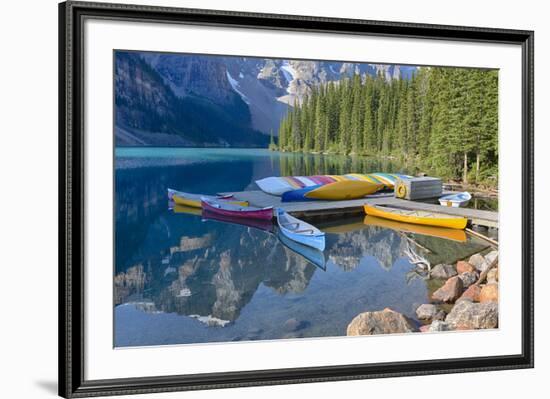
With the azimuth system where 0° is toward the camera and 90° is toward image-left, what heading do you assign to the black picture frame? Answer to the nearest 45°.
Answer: approximately 315°
